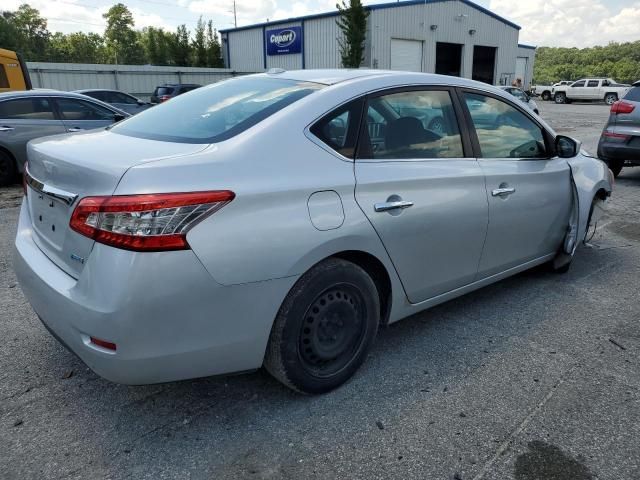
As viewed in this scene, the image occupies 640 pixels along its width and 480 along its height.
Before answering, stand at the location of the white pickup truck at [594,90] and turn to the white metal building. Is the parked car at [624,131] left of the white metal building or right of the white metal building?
left

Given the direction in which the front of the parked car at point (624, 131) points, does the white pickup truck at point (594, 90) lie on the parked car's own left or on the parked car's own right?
on the parked car's own left

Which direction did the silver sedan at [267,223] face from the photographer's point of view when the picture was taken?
facing away from the viewer and to the right of the viewer

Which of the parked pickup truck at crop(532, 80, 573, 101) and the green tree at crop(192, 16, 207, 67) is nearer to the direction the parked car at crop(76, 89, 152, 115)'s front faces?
the parked pickup truck
